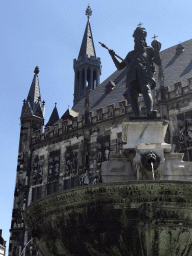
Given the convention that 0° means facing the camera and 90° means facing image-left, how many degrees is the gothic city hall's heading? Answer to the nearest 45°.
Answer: approximately 45°
